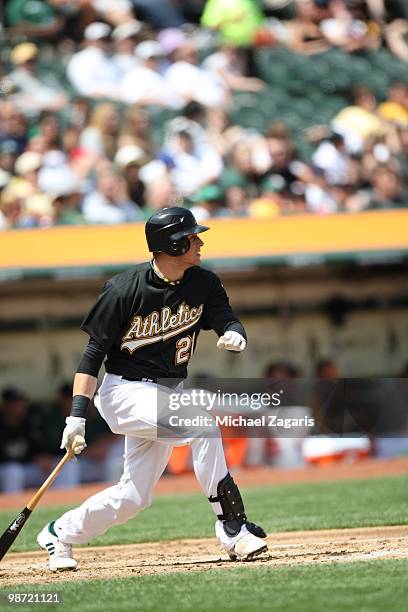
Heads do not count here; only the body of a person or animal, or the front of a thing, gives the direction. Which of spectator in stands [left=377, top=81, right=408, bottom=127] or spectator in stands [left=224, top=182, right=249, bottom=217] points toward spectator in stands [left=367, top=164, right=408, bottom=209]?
spectator in stands [left=377, top=81, right=408, bottom=127]

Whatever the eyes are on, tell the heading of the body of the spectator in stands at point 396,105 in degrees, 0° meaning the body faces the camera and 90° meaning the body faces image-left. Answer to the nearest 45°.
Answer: approximately 0°

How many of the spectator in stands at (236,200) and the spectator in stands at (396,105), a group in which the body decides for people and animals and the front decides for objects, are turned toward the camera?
2

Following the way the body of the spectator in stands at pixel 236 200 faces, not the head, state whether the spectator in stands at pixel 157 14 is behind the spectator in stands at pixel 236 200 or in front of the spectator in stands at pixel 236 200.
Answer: behind

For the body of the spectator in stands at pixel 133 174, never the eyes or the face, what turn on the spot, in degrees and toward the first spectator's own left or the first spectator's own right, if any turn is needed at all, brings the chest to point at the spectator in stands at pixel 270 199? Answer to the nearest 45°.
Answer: approximately 45° to the first spectator's own left

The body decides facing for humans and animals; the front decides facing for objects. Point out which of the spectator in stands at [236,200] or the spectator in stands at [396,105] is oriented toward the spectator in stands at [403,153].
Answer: the spectator in stands at [396,105]

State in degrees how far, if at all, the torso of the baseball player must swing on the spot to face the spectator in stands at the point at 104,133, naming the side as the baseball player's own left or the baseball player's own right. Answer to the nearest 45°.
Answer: approximately 135° to the baseball player's own left

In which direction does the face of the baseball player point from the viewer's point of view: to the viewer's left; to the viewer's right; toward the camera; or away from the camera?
to the viewer's right

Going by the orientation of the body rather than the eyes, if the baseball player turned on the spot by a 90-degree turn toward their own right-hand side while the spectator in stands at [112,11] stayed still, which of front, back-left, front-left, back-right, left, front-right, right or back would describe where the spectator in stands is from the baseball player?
back-right

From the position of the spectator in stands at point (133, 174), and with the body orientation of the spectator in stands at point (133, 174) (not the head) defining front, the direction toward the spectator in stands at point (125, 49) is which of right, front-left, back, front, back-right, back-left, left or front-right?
back-left

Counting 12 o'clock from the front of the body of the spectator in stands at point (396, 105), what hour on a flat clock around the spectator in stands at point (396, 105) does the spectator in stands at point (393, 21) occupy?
the spectator in stands at point (393, 21) is roughly at 6 o'clock from the spectator in stands at point (396, 105).

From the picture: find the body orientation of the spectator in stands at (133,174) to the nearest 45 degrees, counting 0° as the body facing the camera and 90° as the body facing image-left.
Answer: approximately 315°
